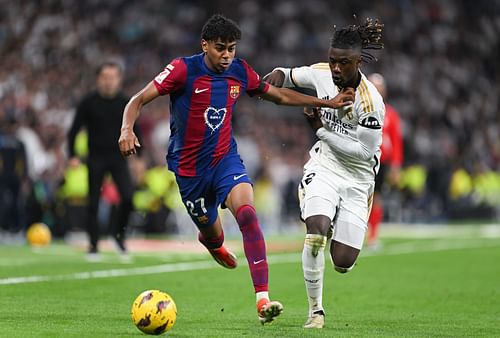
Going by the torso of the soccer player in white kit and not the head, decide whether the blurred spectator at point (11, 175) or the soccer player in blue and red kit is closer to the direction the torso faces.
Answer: the soccer player in blue and red kit

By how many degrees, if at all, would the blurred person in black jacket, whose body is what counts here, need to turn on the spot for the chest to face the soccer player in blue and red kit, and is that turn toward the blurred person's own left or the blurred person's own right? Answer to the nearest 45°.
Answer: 0° — they already face them

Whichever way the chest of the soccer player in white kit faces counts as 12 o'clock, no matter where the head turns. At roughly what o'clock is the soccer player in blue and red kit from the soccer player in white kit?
The soccer player in blue and red kit is roughly at 1 o'clock from the soccer player in white kit.

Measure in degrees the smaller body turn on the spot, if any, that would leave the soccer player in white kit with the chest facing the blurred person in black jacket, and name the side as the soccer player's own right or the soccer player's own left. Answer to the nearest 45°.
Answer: approximately 90° to the soccer player's own right

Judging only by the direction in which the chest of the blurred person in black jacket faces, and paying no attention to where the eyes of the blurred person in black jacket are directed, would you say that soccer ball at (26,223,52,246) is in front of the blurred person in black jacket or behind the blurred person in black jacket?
behind

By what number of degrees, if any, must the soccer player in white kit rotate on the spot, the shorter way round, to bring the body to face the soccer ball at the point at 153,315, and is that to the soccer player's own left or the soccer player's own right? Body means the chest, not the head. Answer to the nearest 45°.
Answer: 0° — they already face it

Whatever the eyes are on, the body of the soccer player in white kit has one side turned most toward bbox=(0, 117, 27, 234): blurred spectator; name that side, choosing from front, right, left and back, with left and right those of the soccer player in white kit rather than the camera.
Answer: right

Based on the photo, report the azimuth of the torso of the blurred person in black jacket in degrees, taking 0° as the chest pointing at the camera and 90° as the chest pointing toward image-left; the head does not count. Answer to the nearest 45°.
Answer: approximately 0°

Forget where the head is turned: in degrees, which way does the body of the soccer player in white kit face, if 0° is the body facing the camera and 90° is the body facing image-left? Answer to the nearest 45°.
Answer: approximately 45°

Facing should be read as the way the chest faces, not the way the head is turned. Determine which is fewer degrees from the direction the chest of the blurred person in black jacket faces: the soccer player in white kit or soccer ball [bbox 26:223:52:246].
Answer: the soccer player in white kit
